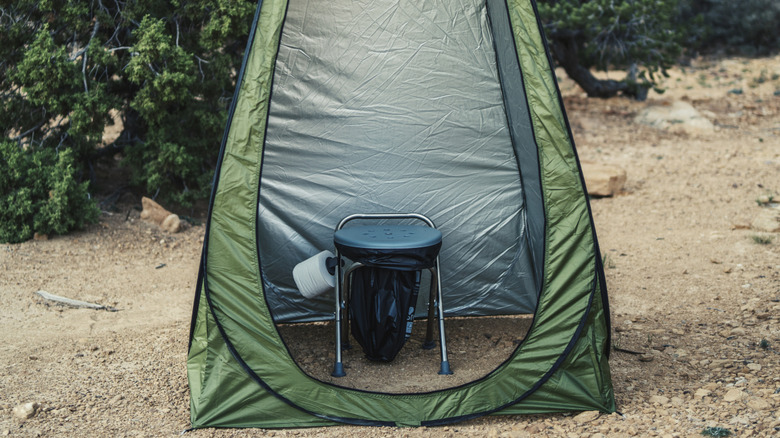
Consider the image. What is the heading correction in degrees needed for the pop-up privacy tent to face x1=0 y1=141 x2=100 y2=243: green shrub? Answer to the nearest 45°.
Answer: approximately 135° to its right

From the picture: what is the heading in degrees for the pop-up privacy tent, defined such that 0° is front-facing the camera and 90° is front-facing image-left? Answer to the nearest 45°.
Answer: approximately 0°

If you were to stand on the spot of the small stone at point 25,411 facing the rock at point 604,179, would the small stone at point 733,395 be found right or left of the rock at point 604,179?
right

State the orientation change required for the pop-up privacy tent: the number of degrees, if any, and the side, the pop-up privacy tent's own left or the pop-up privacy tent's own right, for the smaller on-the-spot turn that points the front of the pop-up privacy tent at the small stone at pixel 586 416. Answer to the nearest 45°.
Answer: approximately 45° to the pop-up privacy tent's own left

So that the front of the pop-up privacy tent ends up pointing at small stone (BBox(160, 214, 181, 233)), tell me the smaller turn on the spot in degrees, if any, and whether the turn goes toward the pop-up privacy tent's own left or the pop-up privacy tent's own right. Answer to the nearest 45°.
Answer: approximately 135° to the pop-up privacy tent's own right

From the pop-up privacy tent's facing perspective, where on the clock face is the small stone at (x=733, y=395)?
The small stone is roughly at 10 o'clock from the pop-up privacy tent.

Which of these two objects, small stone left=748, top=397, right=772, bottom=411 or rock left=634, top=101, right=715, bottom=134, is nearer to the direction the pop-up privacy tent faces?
the small stone

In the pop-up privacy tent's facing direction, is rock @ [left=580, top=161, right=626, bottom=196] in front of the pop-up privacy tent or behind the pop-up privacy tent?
behind

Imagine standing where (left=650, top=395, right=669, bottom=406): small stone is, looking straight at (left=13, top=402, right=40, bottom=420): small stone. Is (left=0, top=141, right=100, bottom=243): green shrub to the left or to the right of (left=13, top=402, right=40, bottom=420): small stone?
right

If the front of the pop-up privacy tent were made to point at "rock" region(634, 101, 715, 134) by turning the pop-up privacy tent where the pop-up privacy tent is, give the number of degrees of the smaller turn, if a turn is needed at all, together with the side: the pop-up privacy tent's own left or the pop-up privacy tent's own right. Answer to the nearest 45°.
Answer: approximately 135° to the pop-up privacy tent's own left

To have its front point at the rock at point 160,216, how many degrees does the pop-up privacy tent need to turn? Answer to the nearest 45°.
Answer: approximately 135° to its right

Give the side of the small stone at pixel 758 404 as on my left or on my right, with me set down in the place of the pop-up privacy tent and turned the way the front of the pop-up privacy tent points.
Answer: on my left

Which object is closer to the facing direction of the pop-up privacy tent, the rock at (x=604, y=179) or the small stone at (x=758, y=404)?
the small stone
